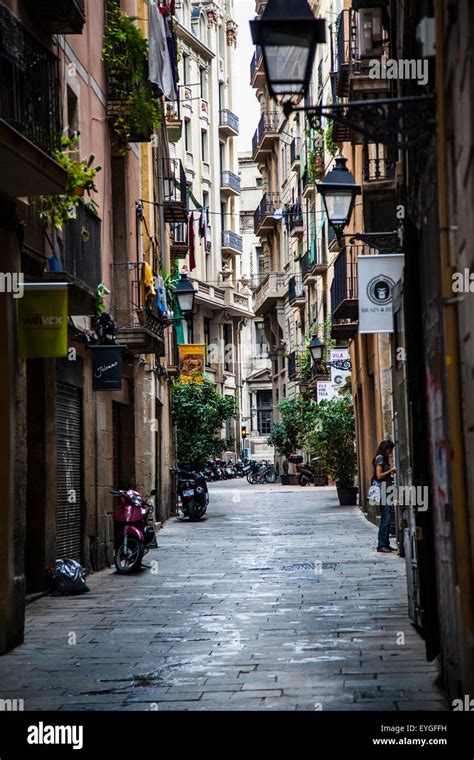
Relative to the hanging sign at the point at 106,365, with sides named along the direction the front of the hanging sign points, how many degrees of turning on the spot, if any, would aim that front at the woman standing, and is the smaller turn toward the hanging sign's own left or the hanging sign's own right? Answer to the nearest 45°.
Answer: approximately 90° to the hanging sign's own left

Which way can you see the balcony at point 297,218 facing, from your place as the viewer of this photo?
facing to the left of the viewer

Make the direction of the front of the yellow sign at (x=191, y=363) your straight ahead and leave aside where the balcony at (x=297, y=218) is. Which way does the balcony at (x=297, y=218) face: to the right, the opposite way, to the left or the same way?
to the right

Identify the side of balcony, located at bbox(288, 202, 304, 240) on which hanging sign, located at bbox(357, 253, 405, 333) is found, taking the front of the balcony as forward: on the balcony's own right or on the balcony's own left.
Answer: on the balcony's own left

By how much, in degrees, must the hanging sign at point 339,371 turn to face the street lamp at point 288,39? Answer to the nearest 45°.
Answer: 0° — it already faces it

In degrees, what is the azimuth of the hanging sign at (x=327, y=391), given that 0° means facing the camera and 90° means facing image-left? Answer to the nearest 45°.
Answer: approximately 0°

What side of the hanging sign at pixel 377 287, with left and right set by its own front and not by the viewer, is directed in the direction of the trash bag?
right

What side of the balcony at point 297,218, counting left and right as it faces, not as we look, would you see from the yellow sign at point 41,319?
left

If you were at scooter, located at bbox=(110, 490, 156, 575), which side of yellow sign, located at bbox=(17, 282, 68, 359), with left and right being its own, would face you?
back

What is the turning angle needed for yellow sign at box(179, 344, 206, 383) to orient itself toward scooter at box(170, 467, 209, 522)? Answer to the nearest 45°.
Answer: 0° — it already faces it
